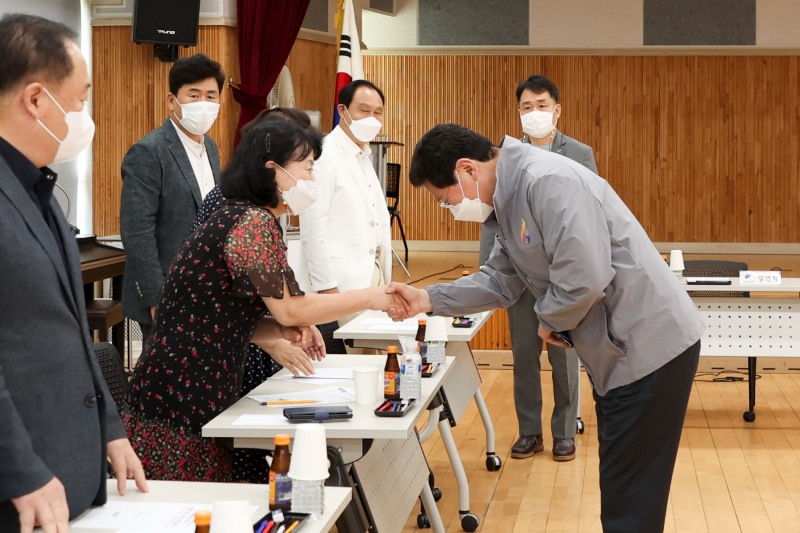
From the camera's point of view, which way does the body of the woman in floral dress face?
to the viewer's right

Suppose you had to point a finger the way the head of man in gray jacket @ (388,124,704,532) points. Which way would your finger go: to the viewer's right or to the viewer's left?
to the viewer's left

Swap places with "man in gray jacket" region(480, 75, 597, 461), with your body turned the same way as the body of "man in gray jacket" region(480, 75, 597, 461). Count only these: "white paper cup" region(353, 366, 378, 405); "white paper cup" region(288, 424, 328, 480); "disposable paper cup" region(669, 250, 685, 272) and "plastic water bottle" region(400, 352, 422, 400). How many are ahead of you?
3

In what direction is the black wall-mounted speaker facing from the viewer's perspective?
toward the camera

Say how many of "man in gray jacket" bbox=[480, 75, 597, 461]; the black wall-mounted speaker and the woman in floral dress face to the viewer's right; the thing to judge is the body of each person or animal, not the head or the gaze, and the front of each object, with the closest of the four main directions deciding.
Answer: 1

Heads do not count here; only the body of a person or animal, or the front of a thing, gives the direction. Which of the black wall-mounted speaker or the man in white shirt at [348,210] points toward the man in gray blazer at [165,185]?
the black wall-mounted speaker

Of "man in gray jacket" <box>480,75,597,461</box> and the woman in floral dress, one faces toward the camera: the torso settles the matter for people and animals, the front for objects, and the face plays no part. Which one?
the man in gray jacket

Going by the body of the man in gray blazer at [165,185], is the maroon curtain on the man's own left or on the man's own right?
on the man's own left

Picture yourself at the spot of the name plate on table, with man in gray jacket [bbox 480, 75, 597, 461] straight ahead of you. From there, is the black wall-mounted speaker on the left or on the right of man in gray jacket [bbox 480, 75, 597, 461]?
right

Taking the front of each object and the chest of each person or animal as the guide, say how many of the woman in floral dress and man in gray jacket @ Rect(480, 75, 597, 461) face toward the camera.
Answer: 1

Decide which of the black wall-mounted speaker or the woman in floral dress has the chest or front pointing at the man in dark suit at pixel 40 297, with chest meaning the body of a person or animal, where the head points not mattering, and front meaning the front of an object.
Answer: the black wall-mounted speaker

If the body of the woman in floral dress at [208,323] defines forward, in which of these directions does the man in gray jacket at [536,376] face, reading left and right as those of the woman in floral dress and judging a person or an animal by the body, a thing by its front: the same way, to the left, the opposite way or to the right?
to the right

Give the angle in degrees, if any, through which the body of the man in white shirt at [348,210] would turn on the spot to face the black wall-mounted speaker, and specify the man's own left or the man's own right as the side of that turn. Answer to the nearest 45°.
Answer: approximately 180°

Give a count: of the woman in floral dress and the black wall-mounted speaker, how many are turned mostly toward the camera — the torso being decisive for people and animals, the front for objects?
1

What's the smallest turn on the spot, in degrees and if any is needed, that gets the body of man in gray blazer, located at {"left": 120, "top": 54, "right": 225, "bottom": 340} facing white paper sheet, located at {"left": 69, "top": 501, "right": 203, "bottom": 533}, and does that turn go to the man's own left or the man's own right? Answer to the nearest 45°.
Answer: approximately 45° to the man's own right

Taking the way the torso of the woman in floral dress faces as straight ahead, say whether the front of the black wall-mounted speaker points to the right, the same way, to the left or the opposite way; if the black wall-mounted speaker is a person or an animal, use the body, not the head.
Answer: to the right

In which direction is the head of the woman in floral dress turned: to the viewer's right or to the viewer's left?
to the viewer's right

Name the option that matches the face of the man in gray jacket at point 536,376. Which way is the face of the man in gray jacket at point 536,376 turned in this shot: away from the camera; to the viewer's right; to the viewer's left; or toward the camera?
toward the camera

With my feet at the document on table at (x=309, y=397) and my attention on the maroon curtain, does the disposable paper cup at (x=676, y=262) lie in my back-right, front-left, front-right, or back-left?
front-right
